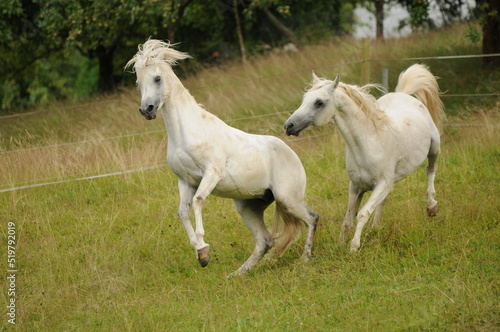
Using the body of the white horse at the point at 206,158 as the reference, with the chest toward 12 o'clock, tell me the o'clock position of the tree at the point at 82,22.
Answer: The tree is roughly at 4 o'clock from the white horse.

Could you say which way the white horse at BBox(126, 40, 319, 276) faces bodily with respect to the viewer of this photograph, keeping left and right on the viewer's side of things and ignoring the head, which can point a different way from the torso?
facing the viewer and to the left of the viewer

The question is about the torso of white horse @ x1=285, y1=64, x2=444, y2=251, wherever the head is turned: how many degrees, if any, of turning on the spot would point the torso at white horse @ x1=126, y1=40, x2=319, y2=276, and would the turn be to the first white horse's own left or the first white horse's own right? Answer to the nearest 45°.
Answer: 0° — it already faces it

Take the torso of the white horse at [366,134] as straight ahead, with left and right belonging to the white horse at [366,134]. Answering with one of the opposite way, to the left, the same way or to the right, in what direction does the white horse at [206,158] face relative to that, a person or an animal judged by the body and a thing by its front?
the same way

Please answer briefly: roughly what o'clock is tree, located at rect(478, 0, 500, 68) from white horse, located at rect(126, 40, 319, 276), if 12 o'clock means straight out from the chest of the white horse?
The tree is roughly at 6 o'clock from the white horse.

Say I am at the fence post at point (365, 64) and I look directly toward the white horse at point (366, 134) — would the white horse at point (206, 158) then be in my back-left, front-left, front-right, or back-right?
front-right

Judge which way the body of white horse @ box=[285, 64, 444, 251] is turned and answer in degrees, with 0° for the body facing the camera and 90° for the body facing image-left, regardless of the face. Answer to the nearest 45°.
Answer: approximately 45°

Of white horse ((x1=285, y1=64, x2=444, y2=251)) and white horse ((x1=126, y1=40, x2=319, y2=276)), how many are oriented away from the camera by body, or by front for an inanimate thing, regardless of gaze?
0

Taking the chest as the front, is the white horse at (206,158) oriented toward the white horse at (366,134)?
no

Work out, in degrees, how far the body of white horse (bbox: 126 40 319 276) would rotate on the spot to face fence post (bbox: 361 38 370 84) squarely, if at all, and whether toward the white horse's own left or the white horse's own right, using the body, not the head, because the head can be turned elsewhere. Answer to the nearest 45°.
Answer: approximately 180°

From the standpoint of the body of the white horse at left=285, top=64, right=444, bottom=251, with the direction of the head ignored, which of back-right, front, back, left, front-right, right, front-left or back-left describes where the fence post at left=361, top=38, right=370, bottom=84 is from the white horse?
back-right

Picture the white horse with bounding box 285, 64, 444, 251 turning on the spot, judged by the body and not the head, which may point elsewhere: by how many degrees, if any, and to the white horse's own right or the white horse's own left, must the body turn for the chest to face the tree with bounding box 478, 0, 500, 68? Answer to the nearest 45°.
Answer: approximately 135° to the white horse's own right

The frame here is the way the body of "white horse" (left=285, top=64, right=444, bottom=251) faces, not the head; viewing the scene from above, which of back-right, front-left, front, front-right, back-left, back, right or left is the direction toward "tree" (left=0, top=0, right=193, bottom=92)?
right
